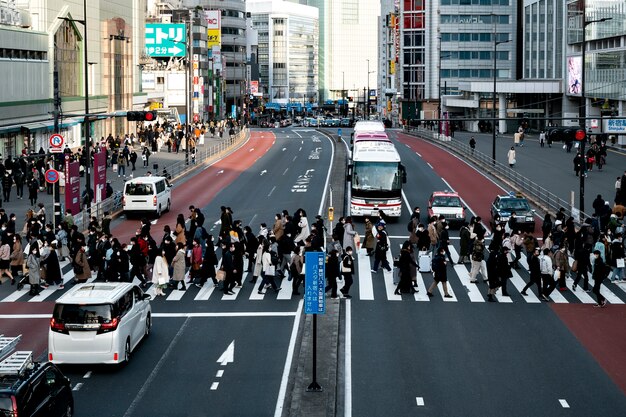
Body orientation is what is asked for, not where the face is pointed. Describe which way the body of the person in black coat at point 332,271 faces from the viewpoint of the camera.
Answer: to the viewer's right

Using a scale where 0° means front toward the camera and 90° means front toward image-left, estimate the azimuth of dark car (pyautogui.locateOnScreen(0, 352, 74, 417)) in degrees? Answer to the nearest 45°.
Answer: approximately 225°

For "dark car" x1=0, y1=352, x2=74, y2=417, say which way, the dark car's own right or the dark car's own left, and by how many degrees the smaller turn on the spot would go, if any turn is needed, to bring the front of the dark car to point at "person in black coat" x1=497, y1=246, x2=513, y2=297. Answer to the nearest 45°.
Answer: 0° — it already faces them

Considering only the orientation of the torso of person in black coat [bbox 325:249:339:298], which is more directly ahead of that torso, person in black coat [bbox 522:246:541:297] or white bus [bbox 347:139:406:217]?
the person in black coat

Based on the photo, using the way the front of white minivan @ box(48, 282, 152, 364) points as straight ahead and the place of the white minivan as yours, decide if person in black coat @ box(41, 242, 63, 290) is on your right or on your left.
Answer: on your left

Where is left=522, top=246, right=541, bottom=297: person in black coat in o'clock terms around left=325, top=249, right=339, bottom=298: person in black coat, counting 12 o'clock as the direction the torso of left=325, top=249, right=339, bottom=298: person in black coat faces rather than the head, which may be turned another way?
left=522, top=246, right=541, bottom=297: person in black coat is roughly at 12 o'clock from left=325, top=249, right=339, bottom=298: person in black coat.

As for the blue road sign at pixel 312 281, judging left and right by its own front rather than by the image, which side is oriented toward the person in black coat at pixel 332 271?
back

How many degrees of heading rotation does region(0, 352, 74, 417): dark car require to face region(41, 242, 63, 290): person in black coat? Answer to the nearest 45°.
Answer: approximately 45° to its left
